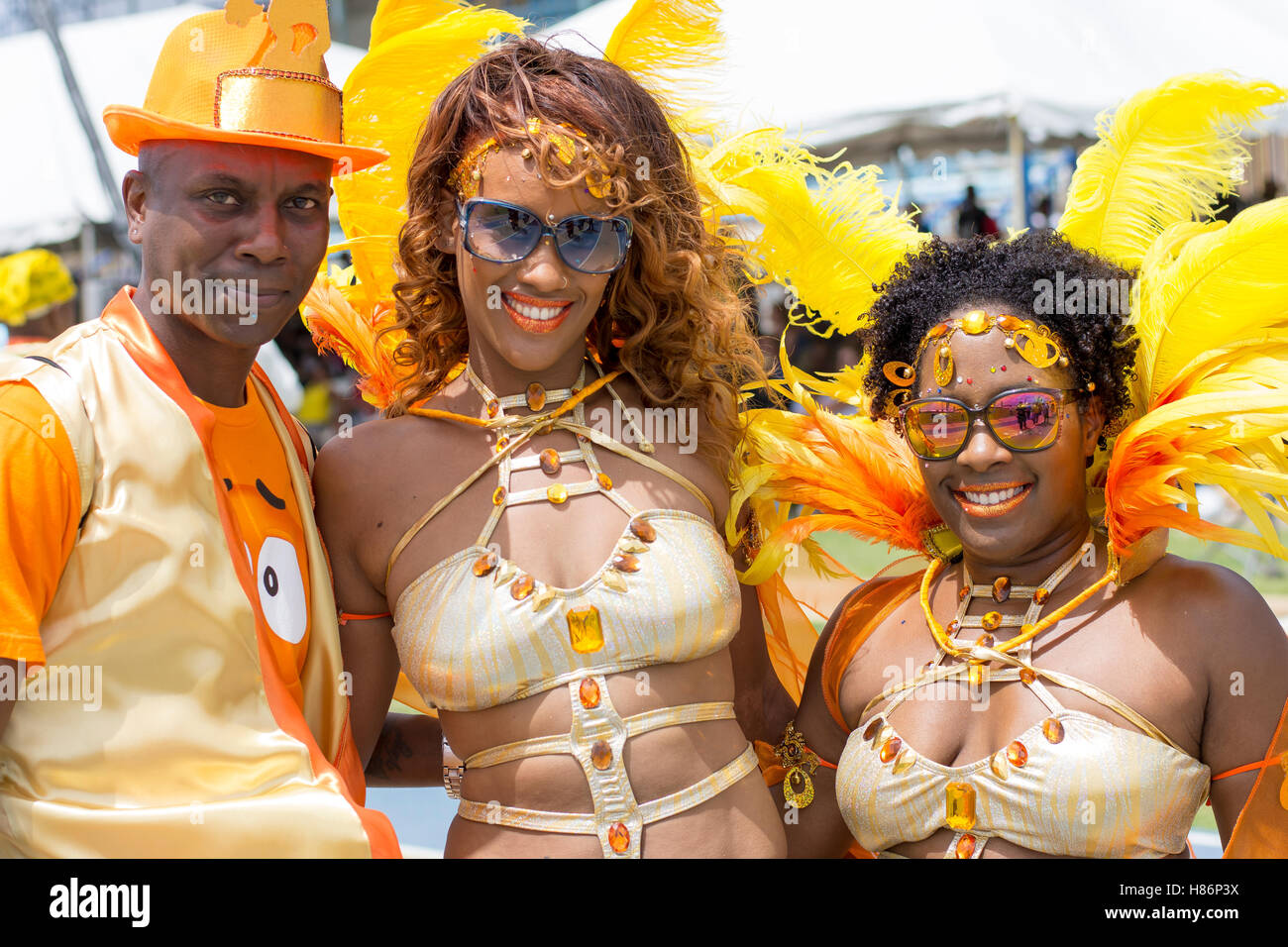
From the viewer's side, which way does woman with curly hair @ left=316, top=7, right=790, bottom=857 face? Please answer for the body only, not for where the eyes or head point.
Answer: toward the camera

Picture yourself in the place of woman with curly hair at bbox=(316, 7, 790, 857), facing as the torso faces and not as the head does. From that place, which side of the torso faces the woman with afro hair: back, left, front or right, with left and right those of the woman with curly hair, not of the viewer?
left

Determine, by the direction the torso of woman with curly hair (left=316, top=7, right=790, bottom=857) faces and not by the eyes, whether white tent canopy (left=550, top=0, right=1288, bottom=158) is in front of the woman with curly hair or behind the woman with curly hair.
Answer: behind

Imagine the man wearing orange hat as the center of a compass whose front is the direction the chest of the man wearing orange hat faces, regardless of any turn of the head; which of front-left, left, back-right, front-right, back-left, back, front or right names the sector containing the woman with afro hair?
front-left

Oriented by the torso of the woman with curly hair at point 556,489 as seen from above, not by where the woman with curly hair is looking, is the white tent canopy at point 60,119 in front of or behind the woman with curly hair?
behind

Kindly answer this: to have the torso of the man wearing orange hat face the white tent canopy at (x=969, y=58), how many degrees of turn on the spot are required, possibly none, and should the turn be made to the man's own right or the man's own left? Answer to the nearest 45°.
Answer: approximately 90° to the man's own left

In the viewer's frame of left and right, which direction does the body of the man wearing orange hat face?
facing the viewer and to the right of the viewer

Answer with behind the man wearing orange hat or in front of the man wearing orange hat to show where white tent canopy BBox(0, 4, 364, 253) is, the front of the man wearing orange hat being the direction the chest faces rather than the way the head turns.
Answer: behind

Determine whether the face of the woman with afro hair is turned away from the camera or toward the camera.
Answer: toward the camera
